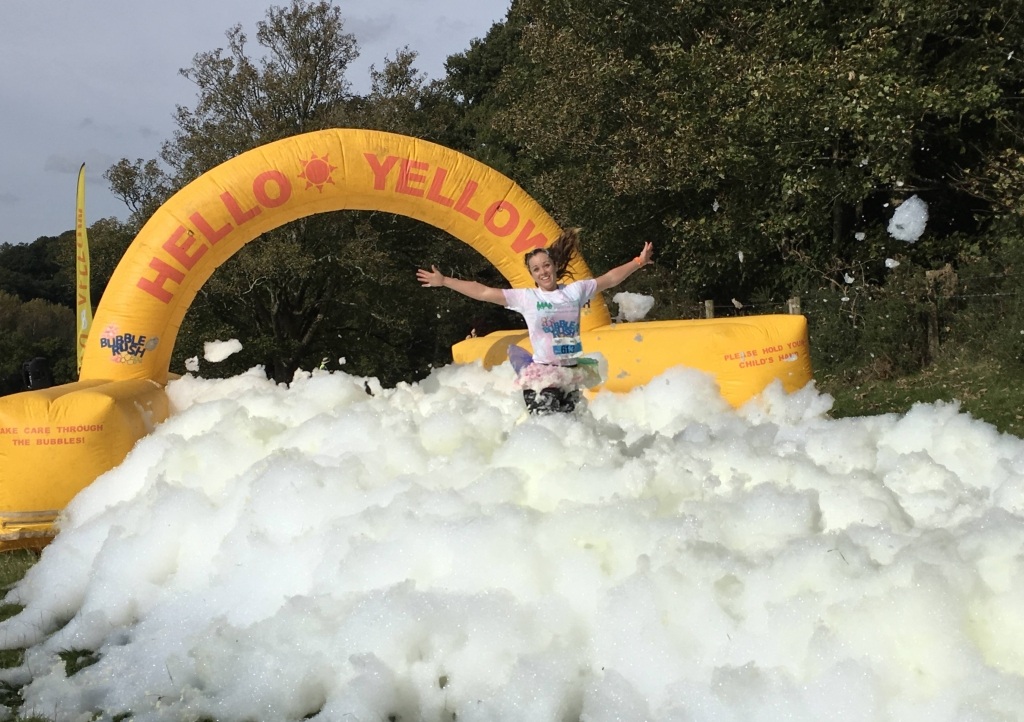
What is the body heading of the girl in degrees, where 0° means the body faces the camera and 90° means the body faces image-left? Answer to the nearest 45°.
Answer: approximately 0°

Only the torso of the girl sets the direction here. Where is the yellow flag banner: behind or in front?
behind

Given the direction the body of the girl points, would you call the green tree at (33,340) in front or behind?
behind

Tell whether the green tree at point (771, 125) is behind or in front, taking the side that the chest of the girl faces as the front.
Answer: behind

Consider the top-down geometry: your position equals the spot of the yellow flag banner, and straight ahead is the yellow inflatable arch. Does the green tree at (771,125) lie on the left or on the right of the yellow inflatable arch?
left
